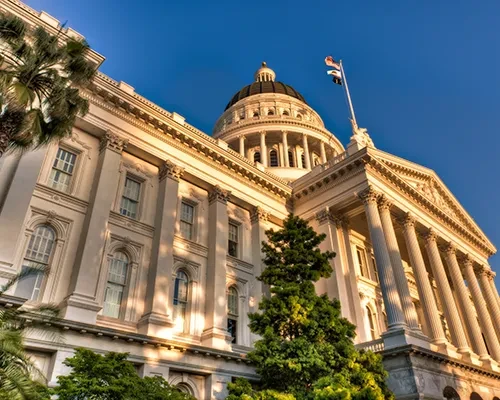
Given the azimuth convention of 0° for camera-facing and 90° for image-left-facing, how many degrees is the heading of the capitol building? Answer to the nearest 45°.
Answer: approximately 315°

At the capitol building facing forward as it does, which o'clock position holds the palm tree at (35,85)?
The palm tree is roughly at 2 o'clock from the capitol building.

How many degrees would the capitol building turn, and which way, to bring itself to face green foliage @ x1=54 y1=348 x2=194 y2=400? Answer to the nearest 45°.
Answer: approximately 45° to its right
